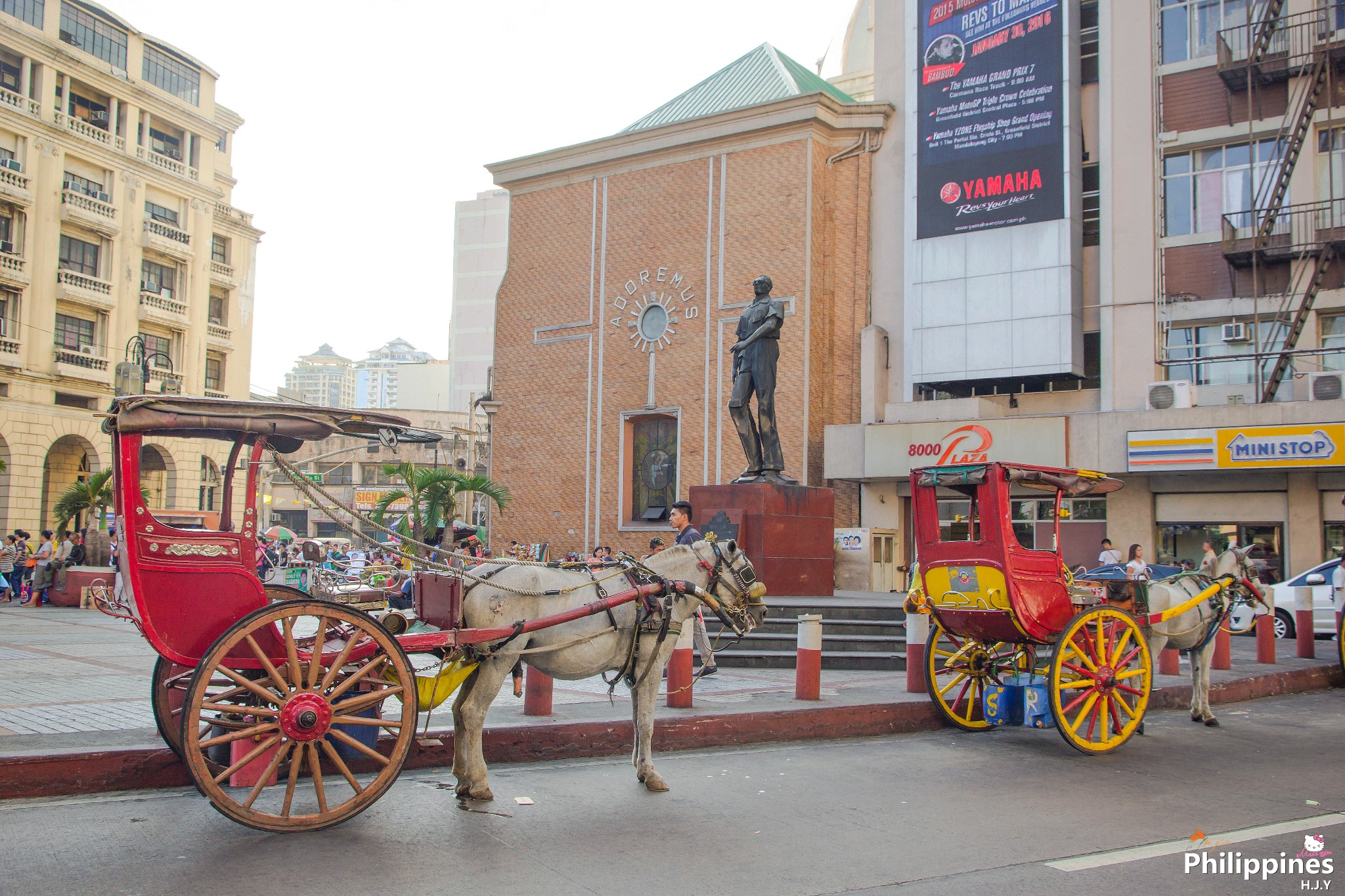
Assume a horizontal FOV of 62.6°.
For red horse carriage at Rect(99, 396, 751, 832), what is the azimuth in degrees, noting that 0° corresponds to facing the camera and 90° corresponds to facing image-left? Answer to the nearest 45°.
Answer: approximately 270°

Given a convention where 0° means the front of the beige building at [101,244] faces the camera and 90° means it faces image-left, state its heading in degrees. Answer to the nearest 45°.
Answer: approximately 315°

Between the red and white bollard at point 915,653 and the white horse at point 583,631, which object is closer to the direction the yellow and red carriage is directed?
the red and white bollard

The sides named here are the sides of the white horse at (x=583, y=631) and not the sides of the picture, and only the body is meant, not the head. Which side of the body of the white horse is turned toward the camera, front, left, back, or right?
right

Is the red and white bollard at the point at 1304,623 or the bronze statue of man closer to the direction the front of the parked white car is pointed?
the bronze statue of man

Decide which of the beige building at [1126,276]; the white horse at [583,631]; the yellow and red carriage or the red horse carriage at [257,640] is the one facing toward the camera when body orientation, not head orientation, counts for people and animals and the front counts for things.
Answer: the beige building

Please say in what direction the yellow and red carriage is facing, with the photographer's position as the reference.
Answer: facing away from the viewer and to the right of the viewer

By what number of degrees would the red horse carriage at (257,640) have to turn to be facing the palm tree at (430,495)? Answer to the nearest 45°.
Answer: approximately 90° to its left

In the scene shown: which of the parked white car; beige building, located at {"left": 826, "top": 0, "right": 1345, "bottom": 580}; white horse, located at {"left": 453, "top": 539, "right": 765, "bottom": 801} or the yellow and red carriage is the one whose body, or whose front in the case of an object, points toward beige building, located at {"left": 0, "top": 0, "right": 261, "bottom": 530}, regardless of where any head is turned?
the parked white car

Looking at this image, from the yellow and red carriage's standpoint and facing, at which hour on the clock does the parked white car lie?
The parked white car is roughly at 11 o'clock from the yellow and red carriage.

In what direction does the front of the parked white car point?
to the viewer's left
